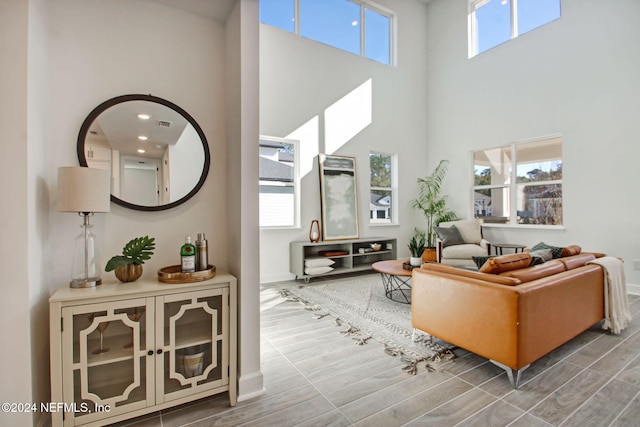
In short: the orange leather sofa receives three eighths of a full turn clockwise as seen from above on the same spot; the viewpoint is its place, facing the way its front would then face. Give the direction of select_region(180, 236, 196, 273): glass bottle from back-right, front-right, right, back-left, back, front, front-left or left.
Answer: back-right

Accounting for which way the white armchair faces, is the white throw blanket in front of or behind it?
in front

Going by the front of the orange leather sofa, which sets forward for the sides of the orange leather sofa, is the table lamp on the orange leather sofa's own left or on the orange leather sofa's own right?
on the orange leather sofa's own left

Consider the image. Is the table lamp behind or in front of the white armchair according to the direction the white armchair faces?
in front

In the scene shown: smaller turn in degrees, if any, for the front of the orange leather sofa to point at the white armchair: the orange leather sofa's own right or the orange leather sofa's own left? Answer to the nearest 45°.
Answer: approximately 45° to the orange leather sofa's own right

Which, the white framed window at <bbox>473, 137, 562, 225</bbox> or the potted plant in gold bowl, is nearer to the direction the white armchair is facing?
the potted plant in gold bowl

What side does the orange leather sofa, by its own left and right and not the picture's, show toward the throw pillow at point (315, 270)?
front

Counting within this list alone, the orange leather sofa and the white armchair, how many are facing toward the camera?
1

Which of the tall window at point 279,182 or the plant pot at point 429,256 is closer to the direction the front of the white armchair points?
the plant pot

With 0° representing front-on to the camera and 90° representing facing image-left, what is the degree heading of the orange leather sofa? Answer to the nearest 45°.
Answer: approximately 135°

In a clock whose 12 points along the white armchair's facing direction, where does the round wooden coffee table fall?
The round wooden coffee table is roughly at 1 o'clock from the white armchair.

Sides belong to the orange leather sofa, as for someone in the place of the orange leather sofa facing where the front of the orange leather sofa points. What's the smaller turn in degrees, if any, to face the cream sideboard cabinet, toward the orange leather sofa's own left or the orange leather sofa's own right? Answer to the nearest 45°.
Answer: approximately 90° to the orange leather sofa's own left

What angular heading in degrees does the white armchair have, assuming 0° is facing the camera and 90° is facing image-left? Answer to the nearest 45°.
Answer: approximately 0°

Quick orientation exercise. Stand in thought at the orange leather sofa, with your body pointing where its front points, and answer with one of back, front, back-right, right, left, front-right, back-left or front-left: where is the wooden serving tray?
left

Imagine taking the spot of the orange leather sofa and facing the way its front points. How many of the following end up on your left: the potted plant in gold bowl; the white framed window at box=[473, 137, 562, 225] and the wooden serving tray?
2
